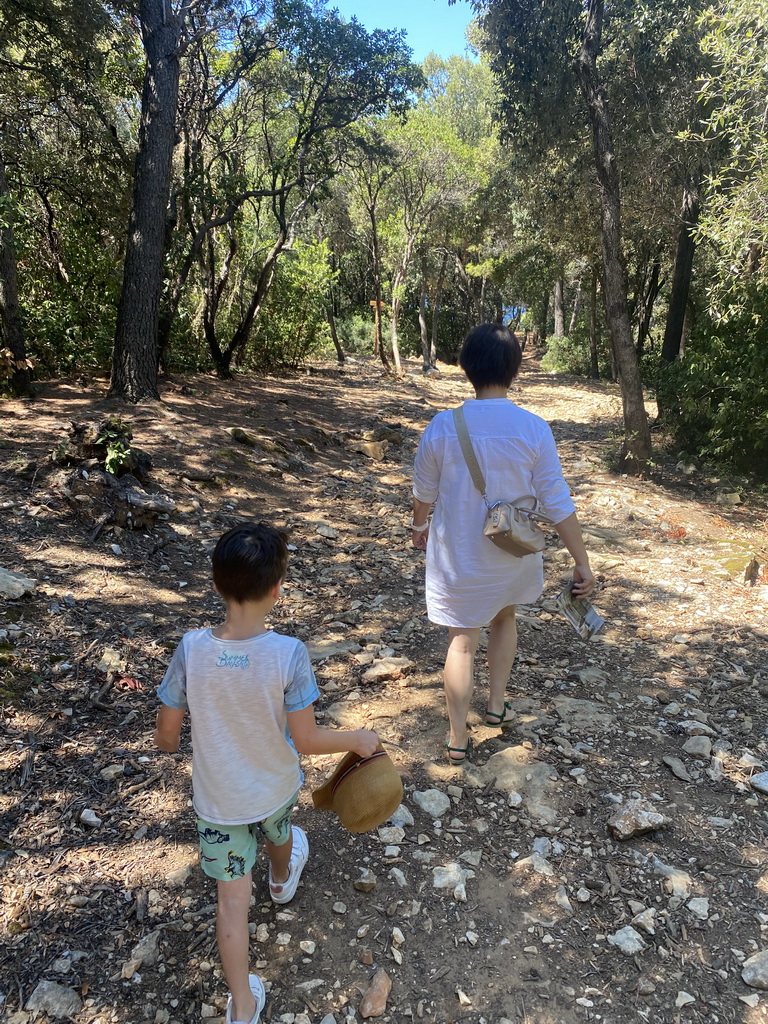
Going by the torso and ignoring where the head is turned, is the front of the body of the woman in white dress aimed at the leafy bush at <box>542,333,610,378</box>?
yes

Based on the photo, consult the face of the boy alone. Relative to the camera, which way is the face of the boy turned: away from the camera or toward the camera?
away from the camera

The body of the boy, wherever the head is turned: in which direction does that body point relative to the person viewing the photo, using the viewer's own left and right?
facing away from the viewer

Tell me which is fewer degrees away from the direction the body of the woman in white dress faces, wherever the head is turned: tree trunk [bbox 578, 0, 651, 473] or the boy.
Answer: the tree trunk

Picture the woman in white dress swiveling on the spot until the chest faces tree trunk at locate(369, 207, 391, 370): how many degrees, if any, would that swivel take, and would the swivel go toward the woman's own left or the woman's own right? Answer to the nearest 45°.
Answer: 0° — they already face it

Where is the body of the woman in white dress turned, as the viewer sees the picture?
away from the camera

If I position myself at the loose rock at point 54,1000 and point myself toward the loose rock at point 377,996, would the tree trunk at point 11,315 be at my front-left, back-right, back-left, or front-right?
back-left

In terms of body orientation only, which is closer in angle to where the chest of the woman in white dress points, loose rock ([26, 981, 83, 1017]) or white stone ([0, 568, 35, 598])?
the white stone

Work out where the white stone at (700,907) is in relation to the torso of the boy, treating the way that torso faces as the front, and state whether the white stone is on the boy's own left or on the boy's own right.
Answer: on the boy's own right

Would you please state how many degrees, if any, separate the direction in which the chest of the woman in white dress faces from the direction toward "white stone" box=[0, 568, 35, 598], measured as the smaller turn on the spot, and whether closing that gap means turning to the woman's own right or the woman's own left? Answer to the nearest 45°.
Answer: approximately 90° to the woman's own left
